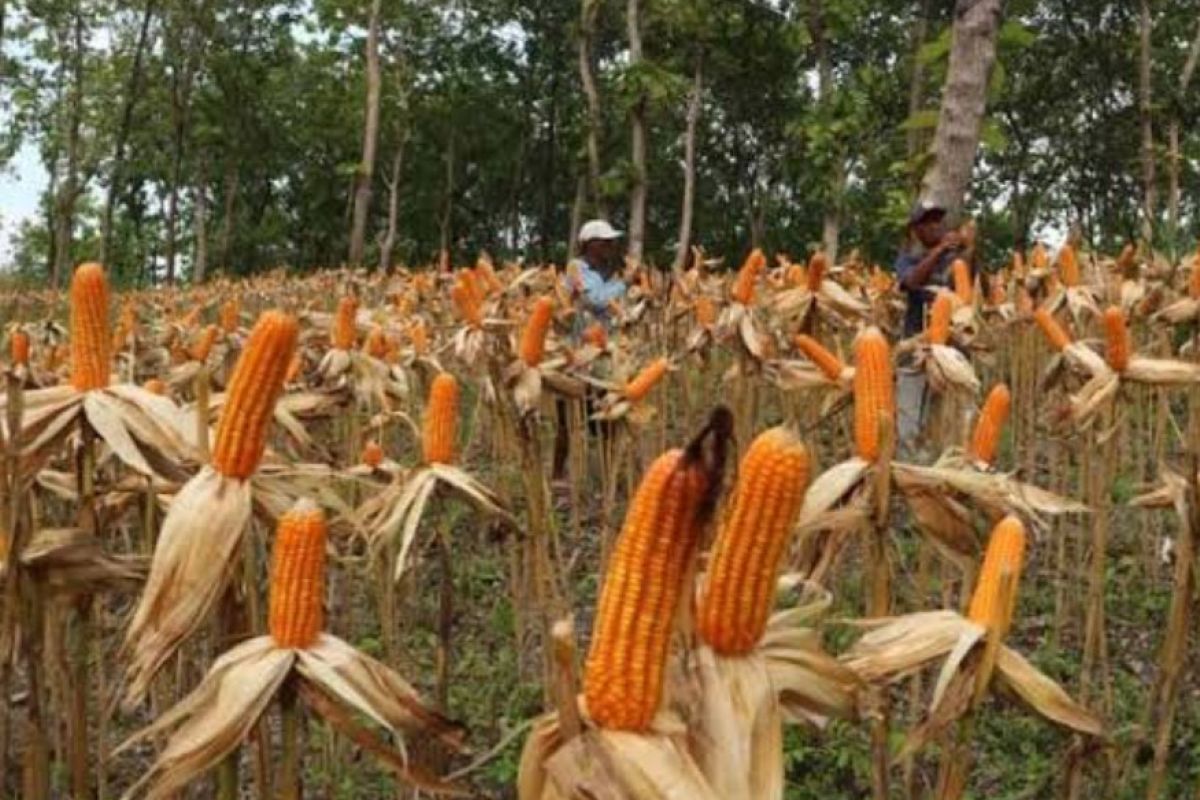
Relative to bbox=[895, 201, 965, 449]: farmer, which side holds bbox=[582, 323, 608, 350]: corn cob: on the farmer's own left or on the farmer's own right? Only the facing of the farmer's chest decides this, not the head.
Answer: on the farmer's own right
